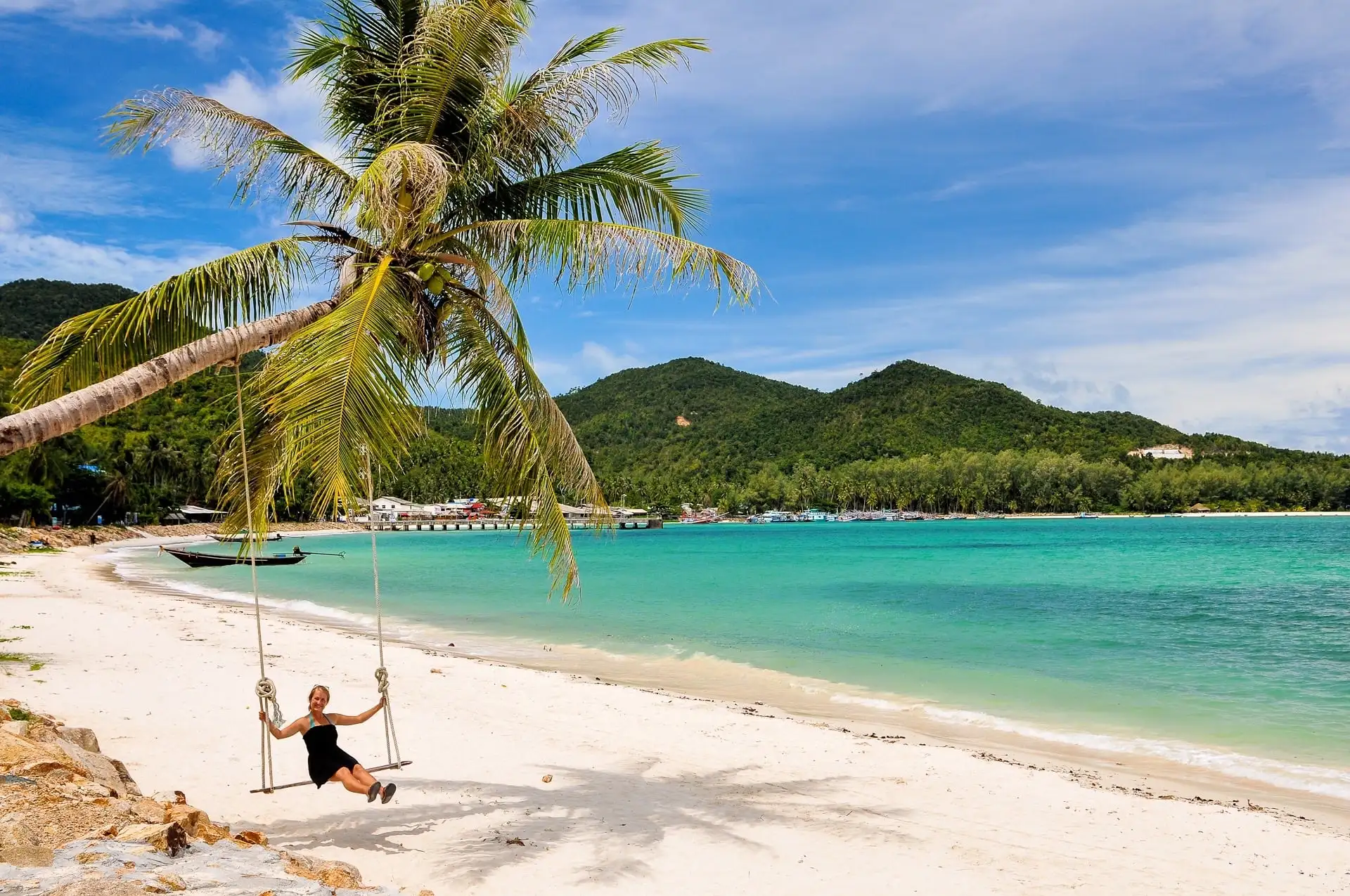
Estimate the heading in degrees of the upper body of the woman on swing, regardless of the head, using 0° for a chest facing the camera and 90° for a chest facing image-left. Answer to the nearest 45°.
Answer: approximately 315°

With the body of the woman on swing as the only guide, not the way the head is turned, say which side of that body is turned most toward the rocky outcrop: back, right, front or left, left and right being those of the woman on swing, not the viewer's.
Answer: right

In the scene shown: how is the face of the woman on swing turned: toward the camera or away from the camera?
toward the camera
